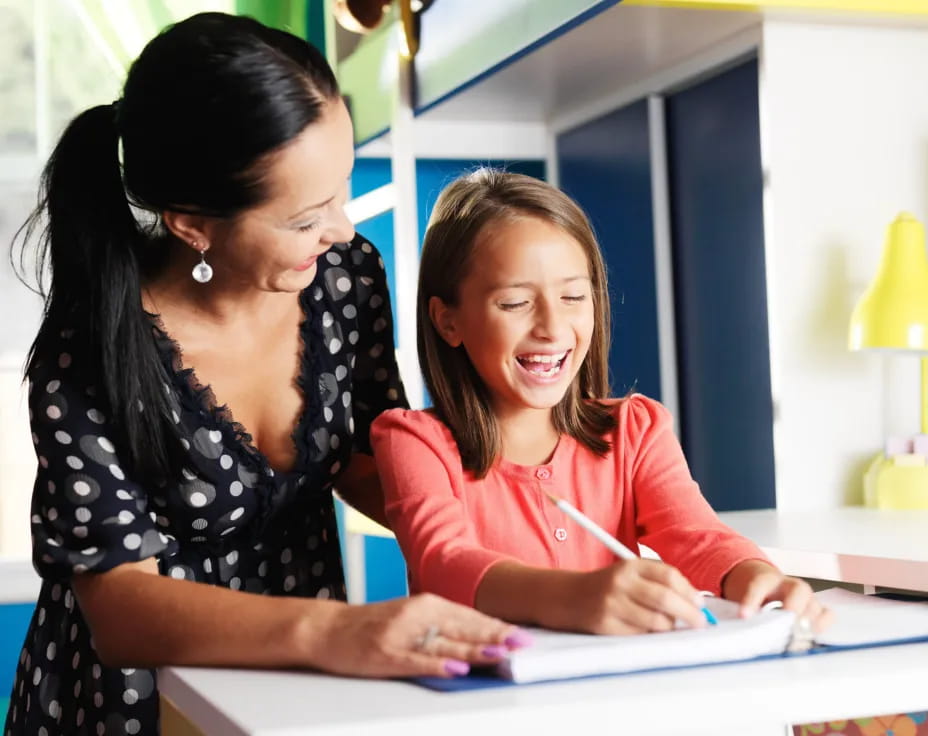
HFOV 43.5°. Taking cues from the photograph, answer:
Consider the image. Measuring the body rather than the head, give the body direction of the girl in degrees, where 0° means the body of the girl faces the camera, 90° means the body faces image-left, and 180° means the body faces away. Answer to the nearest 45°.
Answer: approximately 315°

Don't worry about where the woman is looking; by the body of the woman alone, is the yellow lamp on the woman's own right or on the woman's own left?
on the woman's own left

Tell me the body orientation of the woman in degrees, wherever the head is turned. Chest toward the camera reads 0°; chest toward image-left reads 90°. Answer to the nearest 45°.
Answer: approximately 315°

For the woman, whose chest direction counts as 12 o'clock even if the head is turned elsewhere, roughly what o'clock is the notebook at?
The notebook is roughly at 12 o'clock from the woman.

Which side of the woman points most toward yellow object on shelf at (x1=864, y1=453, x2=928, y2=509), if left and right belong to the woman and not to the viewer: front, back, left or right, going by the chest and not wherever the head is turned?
left
